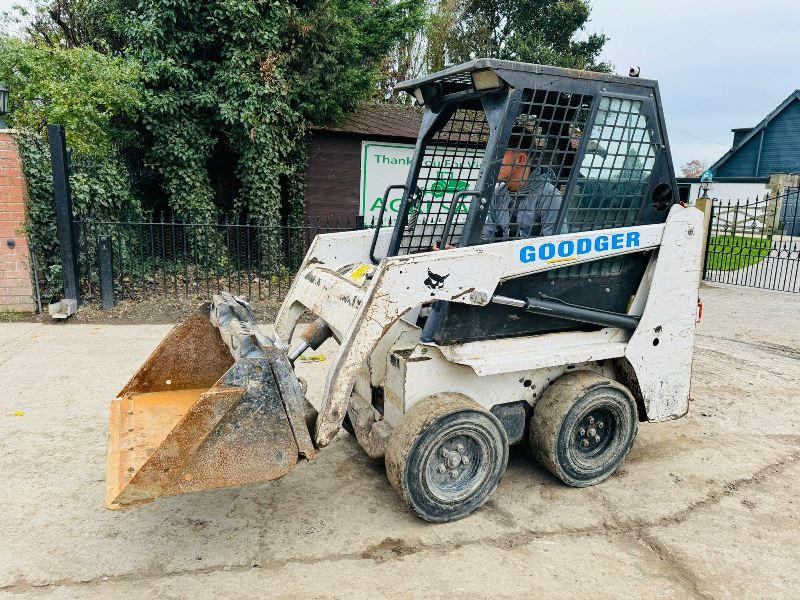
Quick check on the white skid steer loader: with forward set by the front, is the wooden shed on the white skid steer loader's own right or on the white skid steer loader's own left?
on the white skid steer loader's own right

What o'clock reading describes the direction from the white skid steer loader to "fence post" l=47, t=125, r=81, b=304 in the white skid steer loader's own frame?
The fence post is roughly at 3 o'clock from the white skid steer loader.

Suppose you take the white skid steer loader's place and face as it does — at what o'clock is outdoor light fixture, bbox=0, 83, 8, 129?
The outdoor light fixture is roughly at 3 o'clock from the white skid steer loader.

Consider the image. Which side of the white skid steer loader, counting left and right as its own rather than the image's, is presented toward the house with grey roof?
back

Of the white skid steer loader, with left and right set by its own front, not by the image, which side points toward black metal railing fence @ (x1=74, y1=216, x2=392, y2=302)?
right

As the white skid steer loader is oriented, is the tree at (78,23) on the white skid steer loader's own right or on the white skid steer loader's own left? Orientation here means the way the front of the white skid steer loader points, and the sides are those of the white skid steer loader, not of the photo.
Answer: on the white skid steer loader's own right

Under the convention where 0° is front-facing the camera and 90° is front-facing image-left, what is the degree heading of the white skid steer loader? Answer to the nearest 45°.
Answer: approximately 45°

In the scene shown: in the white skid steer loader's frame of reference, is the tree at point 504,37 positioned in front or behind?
behind

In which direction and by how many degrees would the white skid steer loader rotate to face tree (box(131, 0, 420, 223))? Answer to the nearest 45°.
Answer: approximately 90° to its right

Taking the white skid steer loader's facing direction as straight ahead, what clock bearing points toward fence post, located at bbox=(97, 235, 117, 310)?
The fence post is roughly at 3 o'clock from the white skid steer loader.
